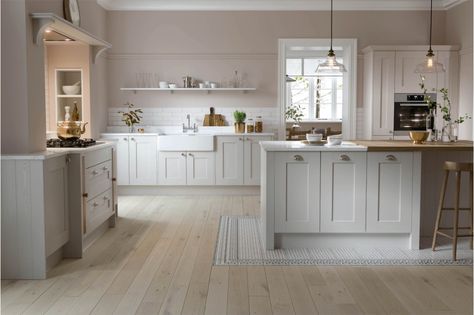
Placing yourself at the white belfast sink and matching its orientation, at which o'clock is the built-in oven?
The built-in oven is roughly at 9 o'clock from the white belfast sink.

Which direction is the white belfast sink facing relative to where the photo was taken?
toward the camera

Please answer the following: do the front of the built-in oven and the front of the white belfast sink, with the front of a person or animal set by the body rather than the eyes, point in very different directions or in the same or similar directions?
same or similar directions

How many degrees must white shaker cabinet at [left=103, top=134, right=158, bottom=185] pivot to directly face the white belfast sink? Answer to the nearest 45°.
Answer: approximately 90° to its left

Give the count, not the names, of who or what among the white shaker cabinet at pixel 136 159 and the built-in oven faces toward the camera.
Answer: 2

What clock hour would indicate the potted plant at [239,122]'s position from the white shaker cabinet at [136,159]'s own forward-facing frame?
The potted plant is roughly at 9 o'clock from the white shaker cabinet.

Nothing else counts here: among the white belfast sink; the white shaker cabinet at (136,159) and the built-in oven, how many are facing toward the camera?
3

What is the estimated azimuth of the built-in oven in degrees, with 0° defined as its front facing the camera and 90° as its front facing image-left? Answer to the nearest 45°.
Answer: approximately 0°

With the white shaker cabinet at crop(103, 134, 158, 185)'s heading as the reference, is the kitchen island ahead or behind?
ahead

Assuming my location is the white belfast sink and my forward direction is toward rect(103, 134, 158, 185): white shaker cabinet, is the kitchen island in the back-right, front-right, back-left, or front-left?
back-left

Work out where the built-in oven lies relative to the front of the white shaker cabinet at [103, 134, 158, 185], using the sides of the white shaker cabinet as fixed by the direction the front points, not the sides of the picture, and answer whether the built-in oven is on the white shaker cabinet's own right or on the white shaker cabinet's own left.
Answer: on the white shaker cabinet's own left

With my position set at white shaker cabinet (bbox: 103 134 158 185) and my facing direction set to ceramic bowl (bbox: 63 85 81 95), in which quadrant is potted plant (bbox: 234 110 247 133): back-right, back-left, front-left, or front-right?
back-left

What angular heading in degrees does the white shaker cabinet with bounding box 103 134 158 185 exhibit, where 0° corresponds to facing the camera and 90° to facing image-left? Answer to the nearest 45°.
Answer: approximately 0°

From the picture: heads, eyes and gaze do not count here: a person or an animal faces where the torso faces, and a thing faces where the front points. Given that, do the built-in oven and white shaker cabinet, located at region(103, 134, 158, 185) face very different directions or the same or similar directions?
same or similar directions
